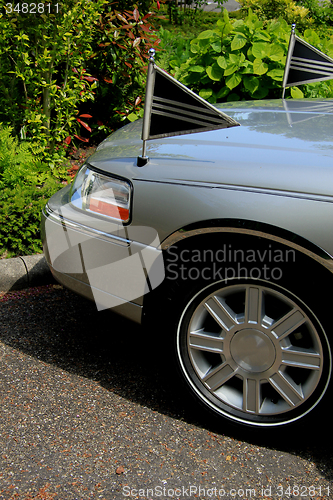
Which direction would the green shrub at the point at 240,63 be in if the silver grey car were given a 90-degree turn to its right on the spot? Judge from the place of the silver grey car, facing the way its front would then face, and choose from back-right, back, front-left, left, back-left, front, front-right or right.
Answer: front

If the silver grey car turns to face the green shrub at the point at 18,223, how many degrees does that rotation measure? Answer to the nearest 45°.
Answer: approximately 45° to its right

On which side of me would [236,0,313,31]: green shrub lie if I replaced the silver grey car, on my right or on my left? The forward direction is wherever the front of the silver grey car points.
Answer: on my right

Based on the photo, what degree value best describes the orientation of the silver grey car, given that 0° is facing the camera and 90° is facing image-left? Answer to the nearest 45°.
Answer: approximately 90°

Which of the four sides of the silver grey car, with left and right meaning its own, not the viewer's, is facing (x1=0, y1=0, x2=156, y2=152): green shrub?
right
